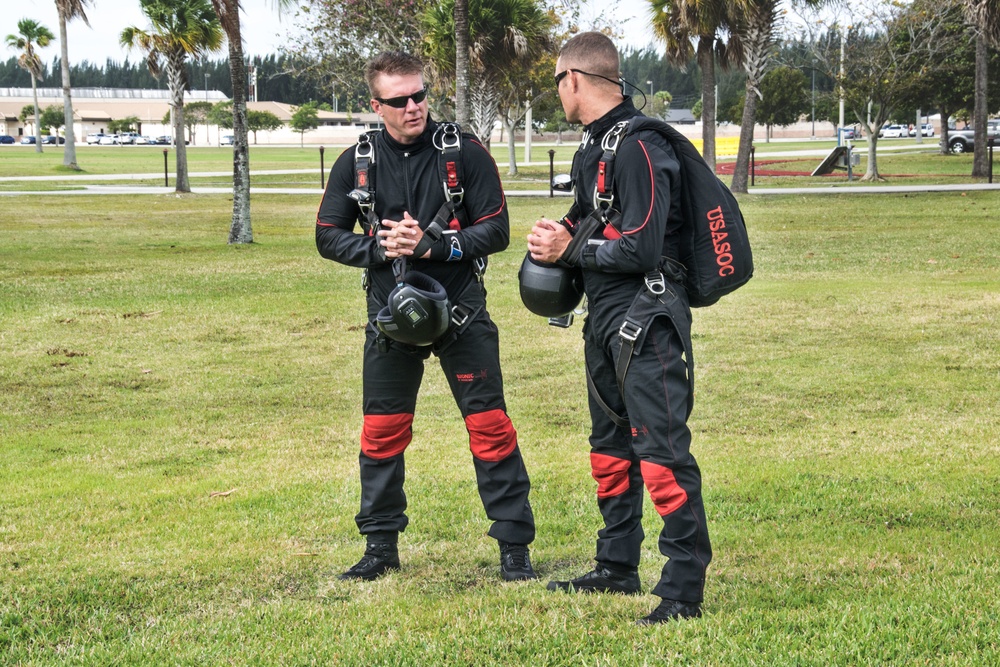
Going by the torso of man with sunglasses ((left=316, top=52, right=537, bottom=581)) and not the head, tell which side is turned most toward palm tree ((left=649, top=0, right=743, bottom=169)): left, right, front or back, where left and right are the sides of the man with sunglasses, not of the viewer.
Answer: back

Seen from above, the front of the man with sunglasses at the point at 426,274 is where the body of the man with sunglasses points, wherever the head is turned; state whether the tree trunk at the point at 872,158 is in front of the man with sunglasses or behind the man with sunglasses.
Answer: behind

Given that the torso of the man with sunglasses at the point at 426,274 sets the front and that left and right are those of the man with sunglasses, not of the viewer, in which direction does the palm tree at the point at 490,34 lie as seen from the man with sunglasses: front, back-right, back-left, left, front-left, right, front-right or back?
back

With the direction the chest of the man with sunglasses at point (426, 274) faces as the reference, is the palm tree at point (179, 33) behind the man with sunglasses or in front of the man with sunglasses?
behind

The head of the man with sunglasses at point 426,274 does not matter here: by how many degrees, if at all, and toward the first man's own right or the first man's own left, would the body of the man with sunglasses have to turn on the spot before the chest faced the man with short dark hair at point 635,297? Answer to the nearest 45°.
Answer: approximately 45° to the first man's own left

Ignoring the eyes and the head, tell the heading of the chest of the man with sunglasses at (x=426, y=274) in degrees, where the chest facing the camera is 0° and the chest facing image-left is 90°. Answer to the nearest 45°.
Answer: approximately 0°

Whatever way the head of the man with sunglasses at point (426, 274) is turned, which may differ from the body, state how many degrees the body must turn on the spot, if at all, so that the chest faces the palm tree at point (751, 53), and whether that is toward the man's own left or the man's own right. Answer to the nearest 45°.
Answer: approximately 180°

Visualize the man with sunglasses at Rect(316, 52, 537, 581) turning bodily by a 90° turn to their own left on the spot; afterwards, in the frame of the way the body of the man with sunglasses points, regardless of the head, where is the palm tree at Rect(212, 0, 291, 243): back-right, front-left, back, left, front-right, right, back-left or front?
left
